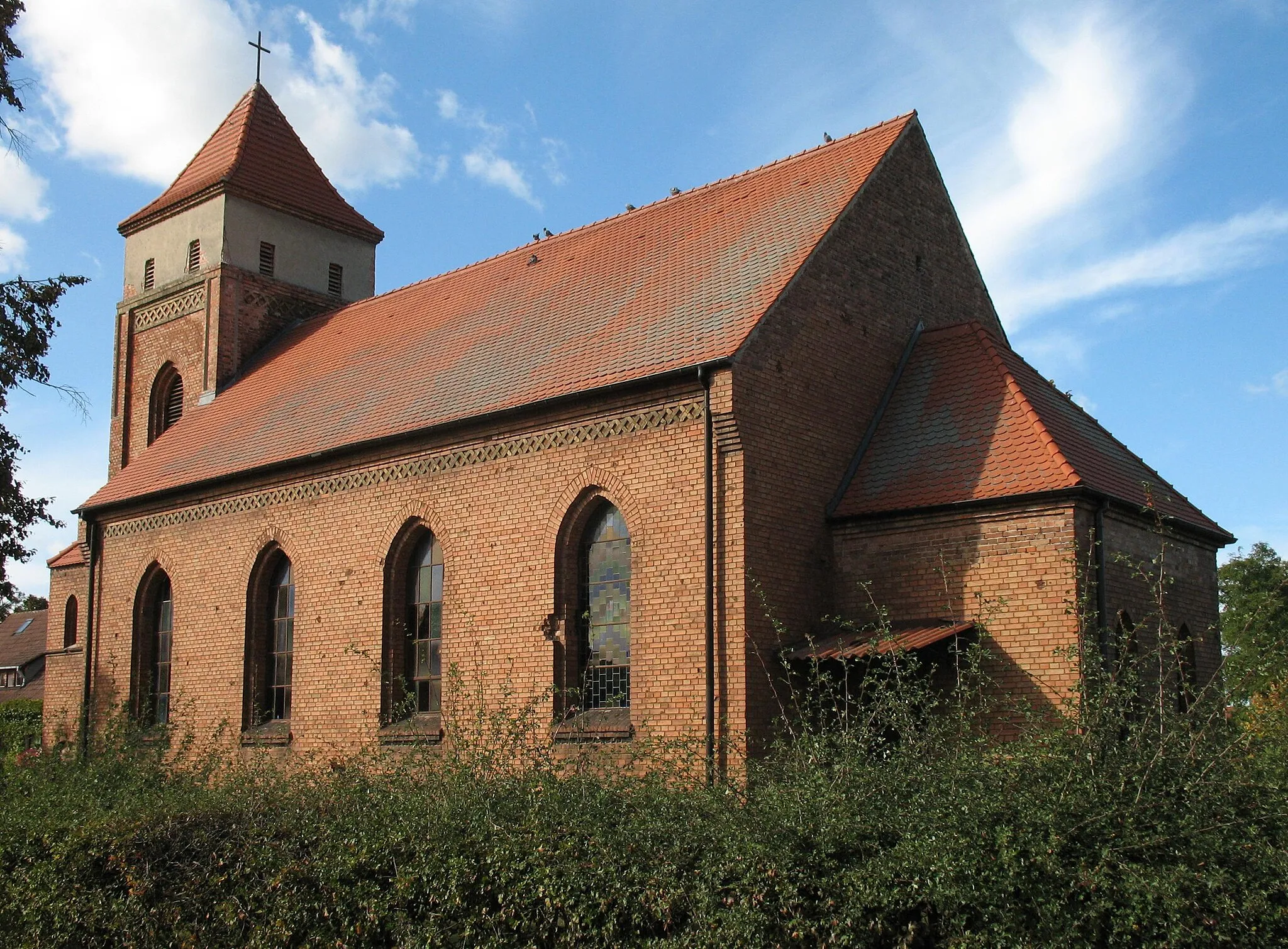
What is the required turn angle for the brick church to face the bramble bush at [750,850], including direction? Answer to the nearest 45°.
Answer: approximately 135° to its left

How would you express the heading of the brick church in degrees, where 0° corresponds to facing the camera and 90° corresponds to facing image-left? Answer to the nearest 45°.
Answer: approximately 135°

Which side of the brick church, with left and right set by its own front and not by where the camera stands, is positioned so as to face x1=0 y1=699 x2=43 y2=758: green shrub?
front

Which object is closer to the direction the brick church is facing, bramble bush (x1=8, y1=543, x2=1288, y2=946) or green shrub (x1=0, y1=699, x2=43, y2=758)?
the green shrub
